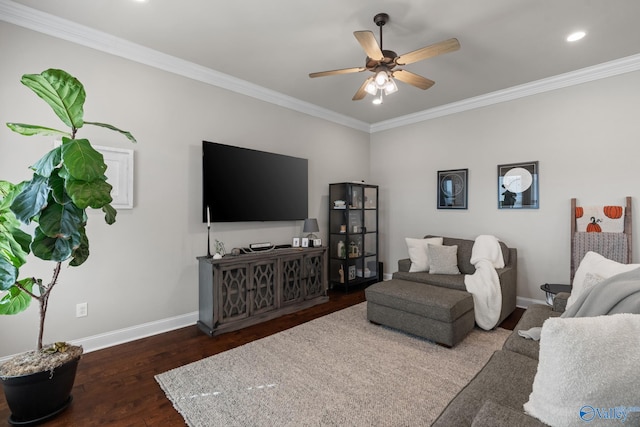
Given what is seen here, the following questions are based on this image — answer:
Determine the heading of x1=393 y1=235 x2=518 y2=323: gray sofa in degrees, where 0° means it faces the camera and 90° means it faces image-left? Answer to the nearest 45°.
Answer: approximately 45°

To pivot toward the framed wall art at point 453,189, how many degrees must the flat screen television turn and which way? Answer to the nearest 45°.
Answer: approximately 45° to its left

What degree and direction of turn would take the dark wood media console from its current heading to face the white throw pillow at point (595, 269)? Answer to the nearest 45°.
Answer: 0° — it already faces it

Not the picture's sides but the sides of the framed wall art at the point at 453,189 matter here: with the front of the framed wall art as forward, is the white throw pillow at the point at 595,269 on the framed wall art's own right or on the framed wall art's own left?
on the framed wall art's own left

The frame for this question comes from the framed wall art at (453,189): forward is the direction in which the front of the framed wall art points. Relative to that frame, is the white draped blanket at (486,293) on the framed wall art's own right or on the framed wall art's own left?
on the framed wall art's own left

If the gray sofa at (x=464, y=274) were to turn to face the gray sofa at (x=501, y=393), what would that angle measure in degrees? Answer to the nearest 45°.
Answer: approximately 45° to its left

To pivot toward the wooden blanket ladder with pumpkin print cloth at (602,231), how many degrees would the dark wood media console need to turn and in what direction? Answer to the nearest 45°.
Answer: approximately 45° to its left

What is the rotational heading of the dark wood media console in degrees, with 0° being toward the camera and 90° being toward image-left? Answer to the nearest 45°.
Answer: approximately 315°
